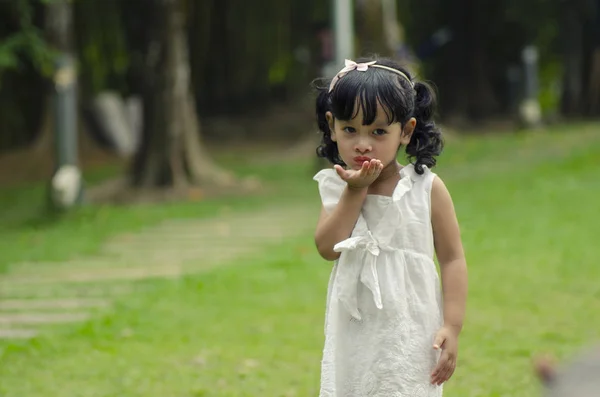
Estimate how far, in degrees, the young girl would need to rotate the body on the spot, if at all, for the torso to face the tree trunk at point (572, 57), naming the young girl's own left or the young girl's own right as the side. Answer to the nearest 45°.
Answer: approximately 180°

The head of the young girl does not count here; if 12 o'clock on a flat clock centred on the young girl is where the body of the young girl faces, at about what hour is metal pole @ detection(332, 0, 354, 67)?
The metal pole is roughly at 6 o'clock from the young girl.

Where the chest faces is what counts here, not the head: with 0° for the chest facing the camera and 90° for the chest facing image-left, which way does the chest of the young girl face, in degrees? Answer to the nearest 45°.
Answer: approximately 0°

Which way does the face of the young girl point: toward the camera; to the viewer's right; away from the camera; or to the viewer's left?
toward the camera

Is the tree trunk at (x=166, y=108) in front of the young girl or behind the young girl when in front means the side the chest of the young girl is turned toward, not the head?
behind

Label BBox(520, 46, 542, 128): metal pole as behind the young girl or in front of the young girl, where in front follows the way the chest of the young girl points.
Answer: behind

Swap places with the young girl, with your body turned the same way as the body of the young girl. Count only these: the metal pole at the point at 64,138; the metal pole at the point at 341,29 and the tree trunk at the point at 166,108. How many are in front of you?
0

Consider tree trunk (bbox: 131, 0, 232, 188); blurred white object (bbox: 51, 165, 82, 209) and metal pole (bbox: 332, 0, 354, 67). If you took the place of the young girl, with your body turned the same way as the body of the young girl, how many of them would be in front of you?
0

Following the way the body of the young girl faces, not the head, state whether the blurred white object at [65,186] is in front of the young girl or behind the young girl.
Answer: behind
